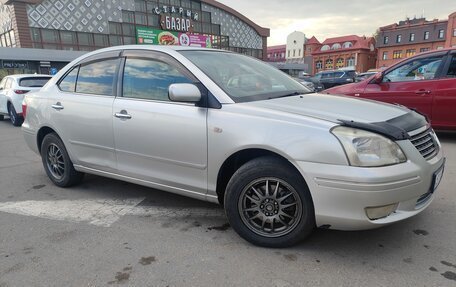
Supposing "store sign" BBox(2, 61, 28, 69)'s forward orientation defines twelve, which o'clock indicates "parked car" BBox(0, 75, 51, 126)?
The parked car is roughly at 12 o'clock from the store sign.

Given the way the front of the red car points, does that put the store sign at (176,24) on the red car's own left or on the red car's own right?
on the red car's own right

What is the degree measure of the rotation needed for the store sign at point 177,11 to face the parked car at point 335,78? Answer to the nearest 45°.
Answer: approximately 45° to its left

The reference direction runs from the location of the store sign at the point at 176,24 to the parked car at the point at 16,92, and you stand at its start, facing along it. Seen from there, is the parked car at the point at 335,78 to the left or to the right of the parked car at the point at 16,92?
left

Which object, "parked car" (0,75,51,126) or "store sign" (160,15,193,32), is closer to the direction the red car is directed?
the parked car

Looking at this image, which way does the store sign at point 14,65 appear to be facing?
toward the camera

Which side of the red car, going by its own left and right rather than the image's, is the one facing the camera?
left

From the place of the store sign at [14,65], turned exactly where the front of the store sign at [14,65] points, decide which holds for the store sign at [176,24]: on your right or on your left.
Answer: on your left

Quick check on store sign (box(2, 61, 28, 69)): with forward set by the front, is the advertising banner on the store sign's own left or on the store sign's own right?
on the store sign's own left

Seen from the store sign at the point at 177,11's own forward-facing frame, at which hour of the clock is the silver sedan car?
The silver sedan car is roughly at 12 o'clock from the store sign.

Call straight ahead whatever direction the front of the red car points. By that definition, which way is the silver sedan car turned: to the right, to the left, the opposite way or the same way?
the opposite way

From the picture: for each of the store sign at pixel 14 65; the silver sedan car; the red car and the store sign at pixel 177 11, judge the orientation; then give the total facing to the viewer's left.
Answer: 1

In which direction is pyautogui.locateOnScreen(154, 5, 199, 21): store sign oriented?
toward the camera

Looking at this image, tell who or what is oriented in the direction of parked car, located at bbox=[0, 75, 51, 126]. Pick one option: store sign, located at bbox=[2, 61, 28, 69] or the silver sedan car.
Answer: the store sign

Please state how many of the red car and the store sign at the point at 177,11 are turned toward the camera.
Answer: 1

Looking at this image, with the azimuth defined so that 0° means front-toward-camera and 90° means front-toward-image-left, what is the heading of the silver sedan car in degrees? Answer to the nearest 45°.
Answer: approximately 315°

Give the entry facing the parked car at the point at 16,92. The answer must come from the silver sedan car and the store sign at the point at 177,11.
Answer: the store sign

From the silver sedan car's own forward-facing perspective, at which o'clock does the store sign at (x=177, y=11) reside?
The store sign is roughly at 7 o'clock from the silver sedan car.
